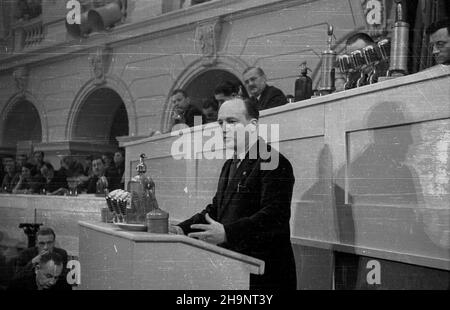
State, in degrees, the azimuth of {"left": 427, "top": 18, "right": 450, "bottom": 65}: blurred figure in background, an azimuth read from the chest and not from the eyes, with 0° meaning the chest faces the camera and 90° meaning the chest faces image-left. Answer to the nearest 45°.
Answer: approximately 45°

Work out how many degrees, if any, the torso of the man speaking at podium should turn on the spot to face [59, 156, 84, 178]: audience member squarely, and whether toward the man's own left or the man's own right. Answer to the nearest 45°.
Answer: approximately 90° to the man's own right

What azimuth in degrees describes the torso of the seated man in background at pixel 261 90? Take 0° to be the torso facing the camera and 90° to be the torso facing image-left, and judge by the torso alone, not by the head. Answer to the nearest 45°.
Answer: approximately 45°

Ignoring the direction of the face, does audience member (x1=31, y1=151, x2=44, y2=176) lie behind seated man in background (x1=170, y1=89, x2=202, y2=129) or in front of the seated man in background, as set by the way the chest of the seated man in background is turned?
in front

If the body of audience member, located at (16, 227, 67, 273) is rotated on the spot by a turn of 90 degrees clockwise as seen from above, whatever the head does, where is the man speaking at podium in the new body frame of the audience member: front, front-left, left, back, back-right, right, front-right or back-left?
back-left

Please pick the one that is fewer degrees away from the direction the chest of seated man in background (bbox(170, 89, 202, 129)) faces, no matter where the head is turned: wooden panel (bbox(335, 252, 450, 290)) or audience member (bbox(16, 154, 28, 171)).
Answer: the audience member

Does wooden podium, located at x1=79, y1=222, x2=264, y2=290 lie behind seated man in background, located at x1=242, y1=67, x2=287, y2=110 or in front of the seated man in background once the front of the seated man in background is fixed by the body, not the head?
in front

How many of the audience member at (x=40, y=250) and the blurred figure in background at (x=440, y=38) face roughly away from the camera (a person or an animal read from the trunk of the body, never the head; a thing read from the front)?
0

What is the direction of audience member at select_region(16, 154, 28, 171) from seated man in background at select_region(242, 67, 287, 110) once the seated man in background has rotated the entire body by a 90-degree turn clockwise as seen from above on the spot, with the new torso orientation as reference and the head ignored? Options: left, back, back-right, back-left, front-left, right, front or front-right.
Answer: front-left
